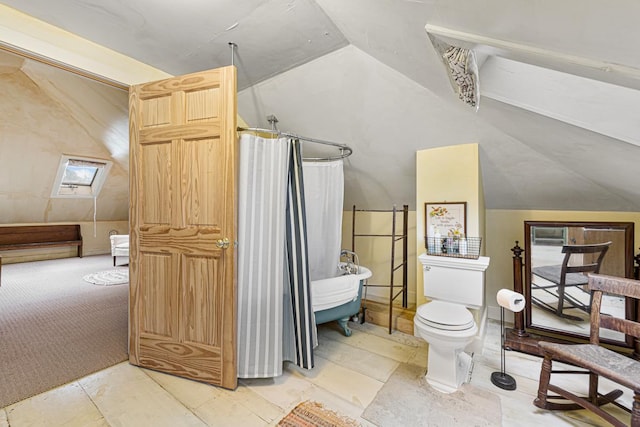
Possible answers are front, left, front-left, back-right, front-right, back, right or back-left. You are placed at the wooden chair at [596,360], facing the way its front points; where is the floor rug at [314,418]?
front

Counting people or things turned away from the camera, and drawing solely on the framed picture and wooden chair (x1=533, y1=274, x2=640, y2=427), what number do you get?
0

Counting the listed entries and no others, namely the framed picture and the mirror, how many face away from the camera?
0

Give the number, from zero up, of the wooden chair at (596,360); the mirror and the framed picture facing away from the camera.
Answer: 0

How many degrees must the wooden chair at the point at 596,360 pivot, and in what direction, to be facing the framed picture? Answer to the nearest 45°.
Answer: approximately 45° to its right

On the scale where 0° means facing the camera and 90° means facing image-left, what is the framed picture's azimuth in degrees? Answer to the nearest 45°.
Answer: approximately 0°

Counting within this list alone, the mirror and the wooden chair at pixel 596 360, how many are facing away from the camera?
0

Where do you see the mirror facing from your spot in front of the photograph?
facing the viewer and to the left of the viewer

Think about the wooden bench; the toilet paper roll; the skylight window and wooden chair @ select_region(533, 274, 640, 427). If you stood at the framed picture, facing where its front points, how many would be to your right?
2

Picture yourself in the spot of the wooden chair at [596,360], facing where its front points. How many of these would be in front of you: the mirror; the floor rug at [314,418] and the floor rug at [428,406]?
2

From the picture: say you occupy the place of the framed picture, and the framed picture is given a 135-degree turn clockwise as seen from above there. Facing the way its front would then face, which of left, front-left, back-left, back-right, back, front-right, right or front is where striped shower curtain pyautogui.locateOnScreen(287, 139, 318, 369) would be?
left

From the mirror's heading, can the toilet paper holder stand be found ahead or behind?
ahead
